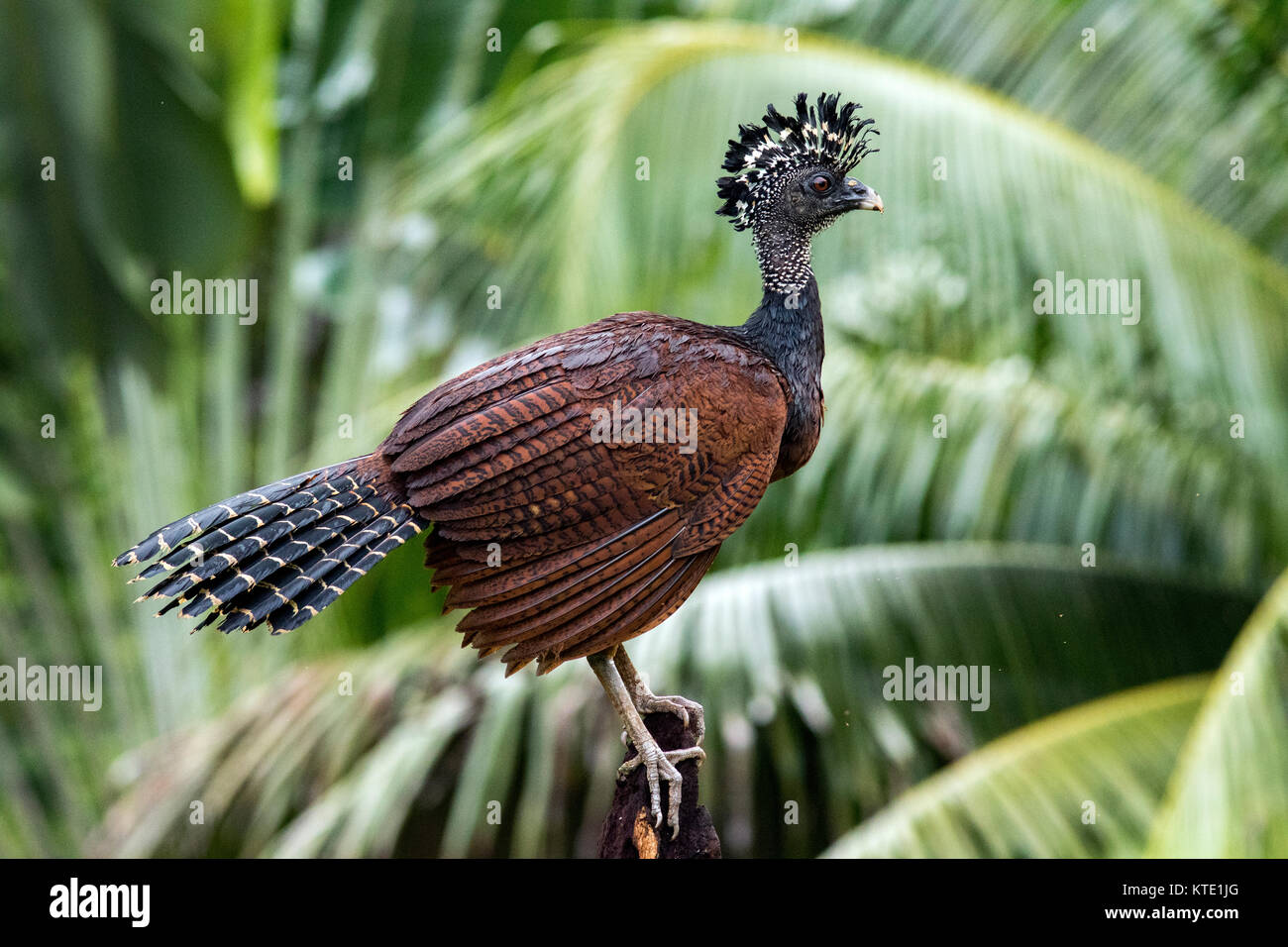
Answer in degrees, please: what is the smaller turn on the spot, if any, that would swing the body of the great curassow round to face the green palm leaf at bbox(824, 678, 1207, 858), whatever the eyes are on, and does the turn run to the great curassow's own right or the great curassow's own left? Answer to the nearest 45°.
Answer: approximately 45° to the great curassow's own left

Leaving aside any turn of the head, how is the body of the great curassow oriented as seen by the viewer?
to the viewer's right

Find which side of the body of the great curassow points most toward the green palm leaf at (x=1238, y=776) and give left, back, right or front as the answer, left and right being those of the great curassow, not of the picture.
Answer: front

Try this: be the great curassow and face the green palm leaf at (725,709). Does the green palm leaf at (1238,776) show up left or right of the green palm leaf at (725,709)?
right
